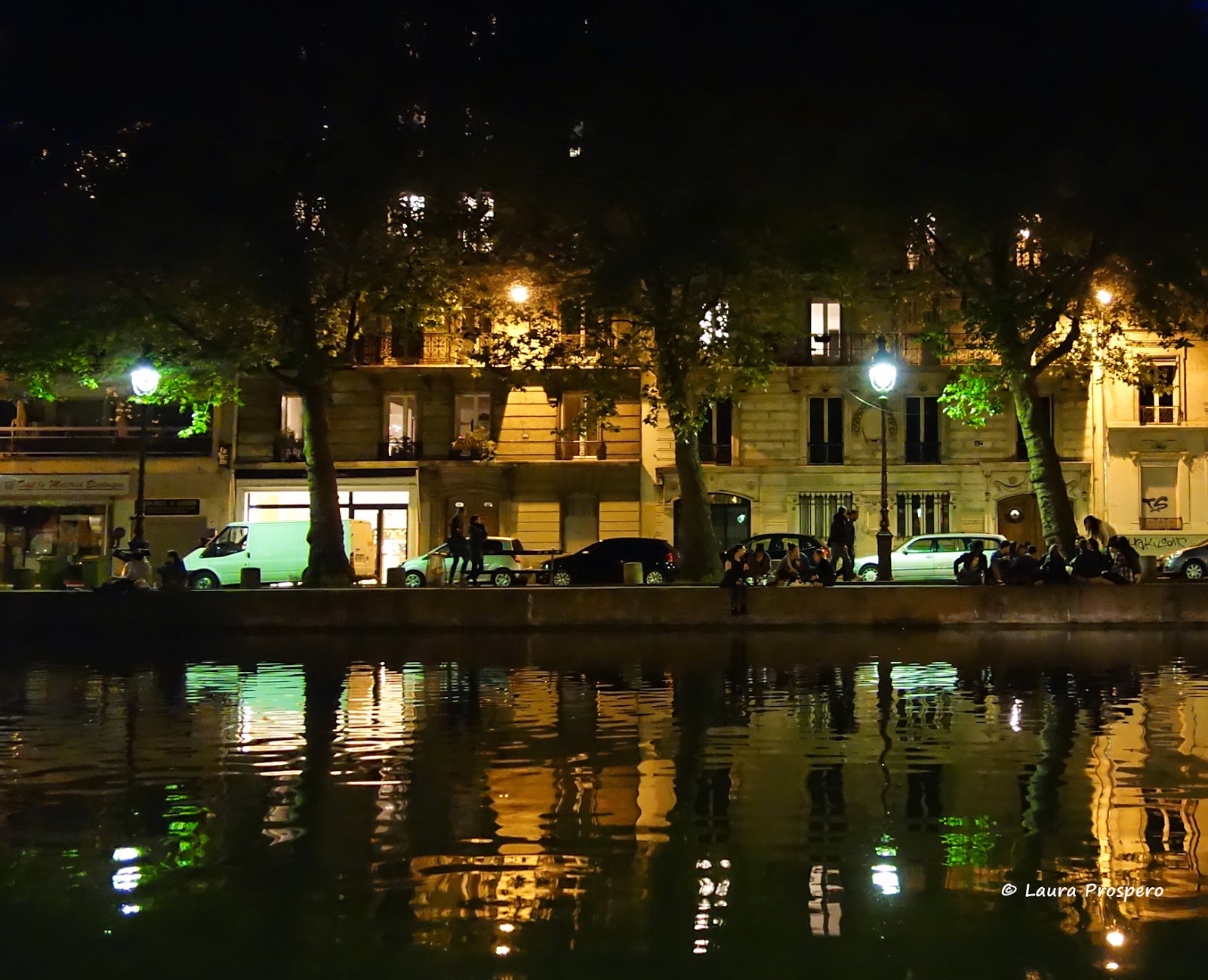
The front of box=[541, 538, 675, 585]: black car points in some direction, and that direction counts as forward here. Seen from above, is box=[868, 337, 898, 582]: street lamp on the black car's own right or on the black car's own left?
on the black car's own left

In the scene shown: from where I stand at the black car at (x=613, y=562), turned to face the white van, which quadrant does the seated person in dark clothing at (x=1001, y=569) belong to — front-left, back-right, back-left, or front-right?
back-left

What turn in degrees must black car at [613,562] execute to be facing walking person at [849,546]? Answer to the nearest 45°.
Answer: approximately 135° to its left

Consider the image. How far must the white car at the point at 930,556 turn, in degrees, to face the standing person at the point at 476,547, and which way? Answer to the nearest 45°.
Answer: approximately 45° to its left

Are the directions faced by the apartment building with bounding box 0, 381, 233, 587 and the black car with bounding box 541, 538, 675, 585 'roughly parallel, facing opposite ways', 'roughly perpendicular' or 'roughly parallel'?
roughly perpendicular

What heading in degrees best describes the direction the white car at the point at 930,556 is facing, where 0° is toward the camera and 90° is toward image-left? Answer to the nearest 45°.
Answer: approximately 90°

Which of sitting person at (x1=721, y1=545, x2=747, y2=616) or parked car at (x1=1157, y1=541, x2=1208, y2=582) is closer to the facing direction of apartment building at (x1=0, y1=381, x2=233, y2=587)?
the sitting person

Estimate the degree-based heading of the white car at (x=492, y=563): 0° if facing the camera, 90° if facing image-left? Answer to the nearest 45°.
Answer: approximately 90°
